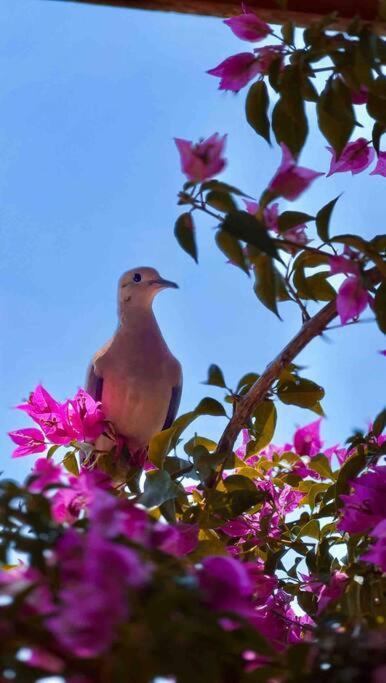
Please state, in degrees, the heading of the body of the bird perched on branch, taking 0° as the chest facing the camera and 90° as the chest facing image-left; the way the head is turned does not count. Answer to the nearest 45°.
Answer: approximately 0°
